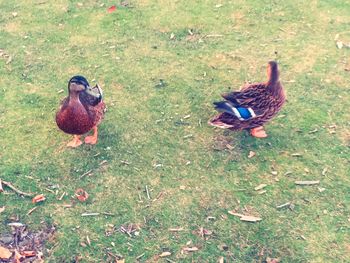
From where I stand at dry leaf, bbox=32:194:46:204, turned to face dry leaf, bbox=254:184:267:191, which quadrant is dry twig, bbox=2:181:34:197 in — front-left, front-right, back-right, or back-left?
back-left

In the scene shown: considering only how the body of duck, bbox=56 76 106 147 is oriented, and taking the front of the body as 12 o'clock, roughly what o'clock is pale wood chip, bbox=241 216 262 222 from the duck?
The pale wood chip is roughly at 9 o'clock from the duck.

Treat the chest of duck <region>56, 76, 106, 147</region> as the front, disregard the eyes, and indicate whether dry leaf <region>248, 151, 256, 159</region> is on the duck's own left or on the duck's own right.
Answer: on the duck's own left

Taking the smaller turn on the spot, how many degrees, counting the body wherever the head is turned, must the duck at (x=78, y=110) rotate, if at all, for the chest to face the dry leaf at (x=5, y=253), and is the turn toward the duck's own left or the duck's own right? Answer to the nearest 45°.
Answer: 0° — it already faces it

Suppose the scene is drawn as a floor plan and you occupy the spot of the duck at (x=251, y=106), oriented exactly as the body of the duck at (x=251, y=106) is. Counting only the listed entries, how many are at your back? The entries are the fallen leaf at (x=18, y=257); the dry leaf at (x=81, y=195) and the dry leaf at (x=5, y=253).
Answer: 3

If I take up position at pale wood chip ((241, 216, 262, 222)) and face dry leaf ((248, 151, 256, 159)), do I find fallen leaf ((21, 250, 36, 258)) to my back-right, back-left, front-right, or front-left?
back-left

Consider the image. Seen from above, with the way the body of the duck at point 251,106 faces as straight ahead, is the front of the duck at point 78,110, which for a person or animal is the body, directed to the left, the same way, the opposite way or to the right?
the opposite way

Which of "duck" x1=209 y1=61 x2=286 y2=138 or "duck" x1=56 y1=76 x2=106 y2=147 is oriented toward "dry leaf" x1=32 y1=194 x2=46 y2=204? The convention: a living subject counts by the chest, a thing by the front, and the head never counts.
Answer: "duck" x1=56 y1=76 x2=106 y2=147

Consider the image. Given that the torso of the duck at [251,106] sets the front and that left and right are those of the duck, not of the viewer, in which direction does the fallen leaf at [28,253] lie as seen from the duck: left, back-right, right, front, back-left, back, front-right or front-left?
back

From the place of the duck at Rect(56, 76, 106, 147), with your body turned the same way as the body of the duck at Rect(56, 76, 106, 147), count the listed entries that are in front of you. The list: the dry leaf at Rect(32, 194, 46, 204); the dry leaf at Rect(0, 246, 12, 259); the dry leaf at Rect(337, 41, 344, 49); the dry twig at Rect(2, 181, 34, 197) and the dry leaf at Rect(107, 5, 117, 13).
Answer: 3

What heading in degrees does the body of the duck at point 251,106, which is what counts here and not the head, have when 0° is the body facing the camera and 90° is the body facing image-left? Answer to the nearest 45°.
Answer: approximately 225°

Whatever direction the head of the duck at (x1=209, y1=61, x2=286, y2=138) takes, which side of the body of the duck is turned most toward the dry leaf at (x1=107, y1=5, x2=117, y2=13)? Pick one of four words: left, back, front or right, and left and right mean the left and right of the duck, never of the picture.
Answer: left

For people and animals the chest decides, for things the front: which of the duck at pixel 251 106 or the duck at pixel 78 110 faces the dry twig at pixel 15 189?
the duck at pixel 78 110

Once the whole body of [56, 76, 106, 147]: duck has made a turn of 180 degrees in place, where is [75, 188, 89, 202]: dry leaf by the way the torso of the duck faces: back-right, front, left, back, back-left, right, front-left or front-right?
back-right
